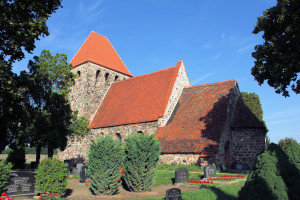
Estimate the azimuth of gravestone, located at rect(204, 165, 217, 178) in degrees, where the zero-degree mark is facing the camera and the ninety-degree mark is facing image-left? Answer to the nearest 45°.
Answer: approximately 315°

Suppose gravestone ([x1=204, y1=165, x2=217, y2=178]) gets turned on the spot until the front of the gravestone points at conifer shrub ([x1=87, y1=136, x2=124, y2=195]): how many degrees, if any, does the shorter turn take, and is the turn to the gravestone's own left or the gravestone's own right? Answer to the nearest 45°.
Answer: approximately 90° to the gravestone's own right

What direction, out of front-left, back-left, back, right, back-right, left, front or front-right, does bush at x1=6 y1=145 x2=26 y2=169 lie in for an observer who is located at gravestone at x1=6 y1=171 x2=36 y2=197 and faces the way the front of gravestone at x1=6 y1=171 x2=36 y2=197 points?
back

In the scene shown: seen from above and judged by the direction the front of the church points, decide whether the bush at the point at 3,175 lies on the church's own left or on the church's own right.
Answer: on the church's own left

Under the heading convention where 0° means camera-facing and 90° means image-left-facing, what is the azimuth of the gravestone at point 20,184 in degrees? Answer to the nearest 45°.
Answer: approximately 0°

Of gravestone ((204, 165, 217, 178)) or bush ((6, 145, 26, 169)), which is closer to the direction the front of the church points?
the bush

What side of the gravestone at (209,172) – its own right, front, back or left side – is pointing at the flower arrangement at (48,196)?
right

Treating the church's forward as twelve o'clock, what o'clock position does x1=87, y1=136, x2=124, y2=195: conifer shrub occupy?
The conifer shrub is roughly at 8 o'clock from the church.

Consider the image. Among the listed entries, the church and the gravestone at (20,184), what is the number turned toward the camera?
1

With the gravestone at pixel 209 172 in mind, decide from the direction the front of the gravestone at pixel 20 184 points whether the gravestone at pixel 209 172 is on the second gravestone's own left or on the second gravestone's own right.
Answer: on the second gravestone's own left

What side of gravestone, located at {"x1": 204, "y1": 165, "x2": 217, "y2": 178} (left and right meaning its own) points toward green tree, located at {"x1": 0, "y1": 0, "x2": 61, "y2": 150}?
right

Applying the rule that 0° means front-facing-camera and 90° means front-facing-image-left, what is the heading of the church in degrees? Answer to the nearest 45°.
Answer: approximately 135°
